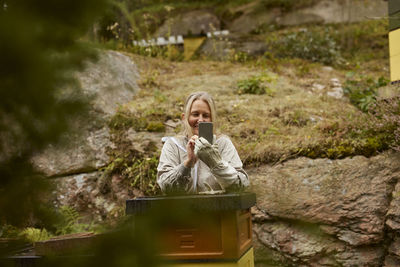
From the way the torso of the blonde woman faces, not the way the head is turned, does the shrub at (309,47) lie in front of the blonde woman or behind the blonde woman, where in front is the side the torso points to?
behind

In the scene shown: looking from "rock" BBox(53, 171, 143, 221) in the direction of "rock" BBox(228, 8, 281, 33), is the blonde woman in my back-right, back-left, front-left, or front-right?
back-right

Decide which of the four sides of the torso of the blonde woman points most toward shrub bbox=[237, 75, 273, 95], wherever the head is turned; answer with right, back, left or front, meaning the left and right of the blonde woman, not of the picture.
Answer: back

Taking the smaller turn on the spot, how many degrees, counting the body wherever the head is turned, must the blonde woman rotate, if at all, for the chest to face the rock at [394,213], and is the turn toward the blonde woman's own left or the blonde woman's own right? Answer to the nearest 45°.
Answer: approximately 135° to the blonde woman's own left

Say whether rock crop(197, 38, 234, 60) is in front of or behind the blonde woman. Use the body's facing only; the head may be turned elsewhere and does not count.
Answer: behind

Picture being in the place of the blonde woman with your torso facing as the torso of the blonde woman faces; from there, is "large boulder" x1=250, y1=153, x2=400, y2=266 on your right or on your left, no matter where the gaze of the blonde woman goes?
on your left

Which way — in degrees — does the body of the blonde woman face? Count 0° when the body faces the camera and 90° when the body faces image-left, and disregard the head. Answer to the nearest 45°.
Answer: approximately 0°

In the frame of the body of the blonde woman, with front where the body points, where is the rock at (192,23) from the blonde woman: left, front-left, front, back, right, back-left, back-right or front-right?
back
